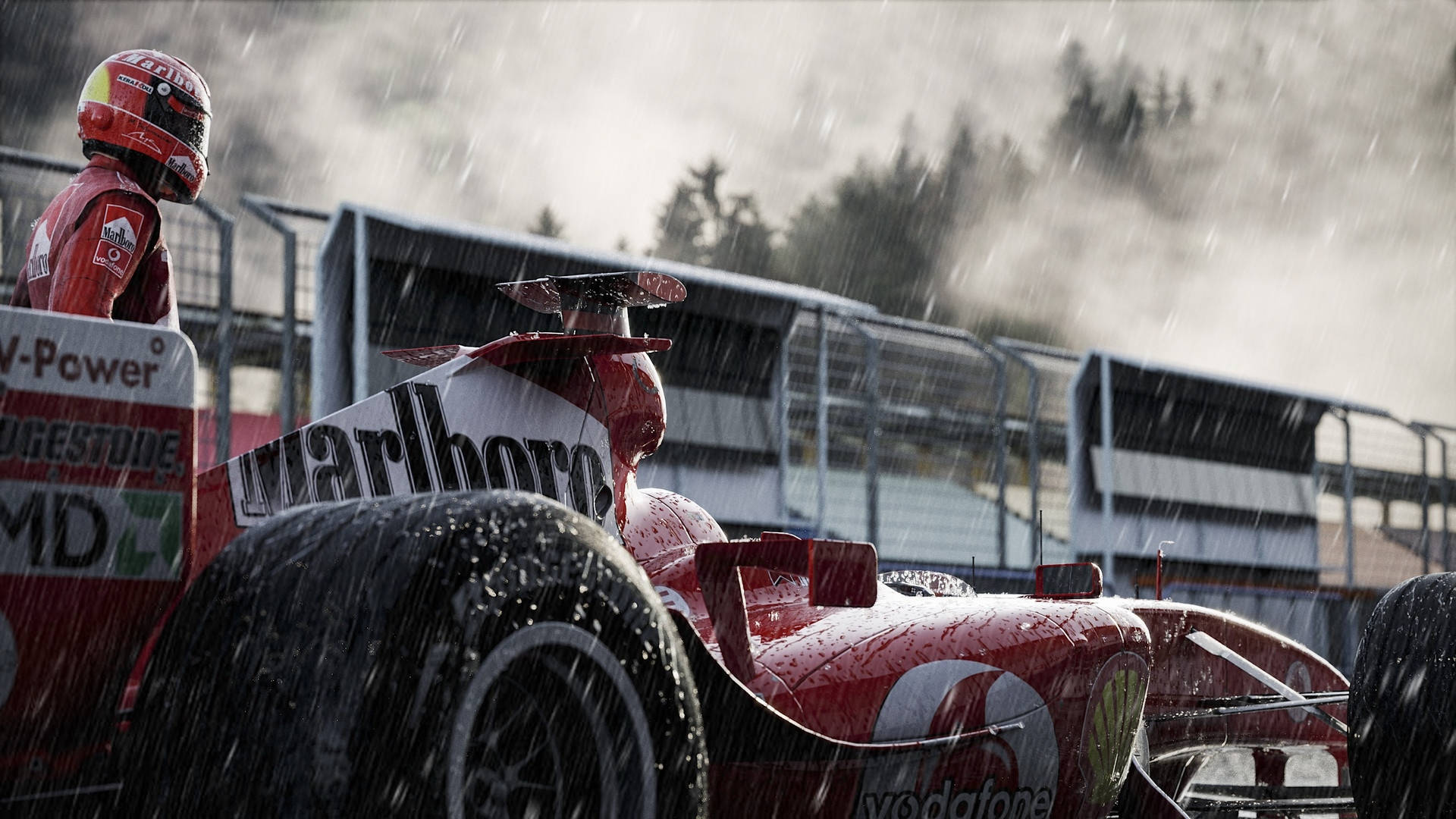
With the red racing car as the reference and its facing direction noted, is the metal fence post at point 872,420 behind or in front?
in front

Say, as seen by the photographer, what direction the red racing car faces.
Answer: facing away from the viewer and to the right of the viewer

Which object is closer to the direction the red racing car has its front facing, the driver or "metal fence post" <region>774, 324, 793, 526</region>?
the metal fence post

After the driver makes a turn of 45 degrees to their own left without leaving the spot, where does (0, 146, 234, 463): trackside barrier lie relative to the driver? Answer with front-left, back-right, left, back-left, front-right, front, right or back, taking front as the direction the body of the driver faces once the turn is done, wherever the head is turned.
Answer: front-left

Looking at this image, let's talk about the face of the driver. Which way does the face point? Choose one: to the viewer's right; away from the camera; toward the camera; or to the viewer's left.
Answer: to the viewer's right

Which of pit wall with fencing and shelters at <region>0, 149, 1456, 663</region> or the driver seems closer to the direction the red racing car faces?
the pit wall with fencing and shelters

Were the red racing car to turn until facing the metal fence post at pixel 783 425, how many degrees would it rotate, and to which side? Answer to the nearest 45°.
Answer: approximately 45° to its left

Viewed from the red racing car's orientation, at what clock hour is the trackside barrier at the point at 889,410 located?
The trackside barrier is roughly at 11 o'clock from the red racing car.

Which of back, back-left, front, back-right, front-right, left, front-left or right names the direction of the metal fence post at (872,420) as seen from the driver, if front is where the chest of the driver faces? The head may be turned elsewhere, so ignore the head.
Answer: front-left

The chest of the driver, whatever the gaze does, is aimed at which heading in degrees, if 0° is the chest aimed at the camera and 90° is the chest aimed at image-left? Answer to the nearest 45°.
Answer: approximately 270°

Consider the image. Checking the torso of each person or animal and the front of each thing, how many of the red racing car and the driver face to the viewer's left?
0
